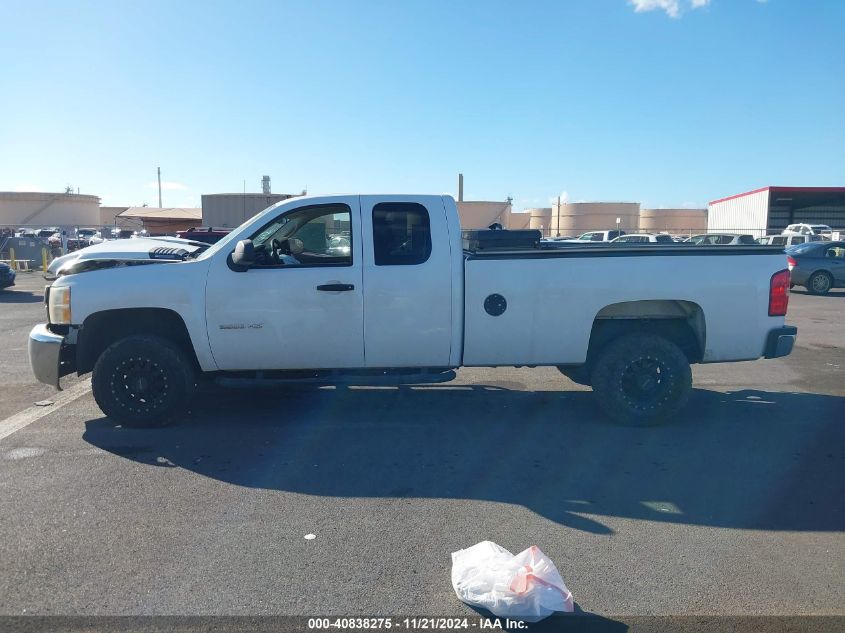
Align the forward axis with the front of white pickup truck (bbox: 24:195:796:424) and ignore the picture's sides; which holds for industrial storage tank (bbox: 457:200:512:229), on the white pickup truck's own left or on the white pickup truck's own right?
on the white pickup truck's own right

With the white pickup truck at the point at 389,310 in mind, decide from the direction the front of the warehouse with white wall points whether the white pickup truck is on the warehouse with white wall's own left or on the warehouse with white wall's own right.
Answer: on the warehouse with white wall's own right

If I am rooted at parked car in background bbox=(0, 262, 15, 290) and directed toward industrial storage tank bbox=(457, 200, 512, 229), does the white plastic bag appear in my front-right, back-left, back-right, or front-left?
back-right

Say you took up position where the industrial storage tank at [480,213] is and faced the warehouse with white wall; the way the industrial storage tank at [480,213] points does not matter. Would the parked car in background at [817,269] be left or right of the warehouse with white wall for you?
right

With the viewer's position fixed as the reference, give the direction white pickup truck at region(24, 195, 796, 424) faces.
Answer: facing to the left of the viewer

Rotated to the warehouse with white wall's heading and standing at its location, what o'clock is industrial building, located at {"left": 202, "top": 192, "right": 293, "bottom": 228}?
The industrial building is roughly at 3 o'clock from the warehouse with white wall.

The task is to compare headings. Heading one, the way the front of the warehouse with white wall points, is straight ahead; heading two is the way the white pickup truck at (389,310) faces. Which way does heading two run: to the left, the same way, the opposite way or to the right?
to the right

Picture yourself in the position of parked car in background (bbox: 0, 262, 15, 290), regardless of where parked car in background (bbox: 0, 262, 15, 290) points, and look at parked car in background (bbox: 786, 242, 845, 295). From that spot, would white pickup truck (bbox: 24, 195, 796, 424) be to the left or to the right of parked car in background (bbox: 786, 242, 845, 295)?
right

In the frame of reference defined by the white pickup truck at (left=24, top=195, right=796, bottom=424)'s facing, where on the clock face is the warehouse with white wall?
The warehouse with white wall is roughly at 4 o'clock from the white pickup truck.
